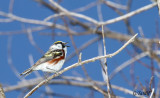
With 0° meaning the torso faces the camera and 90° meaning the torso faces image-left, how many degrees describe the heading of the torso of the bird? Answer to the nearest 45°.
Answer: approximately 270°
